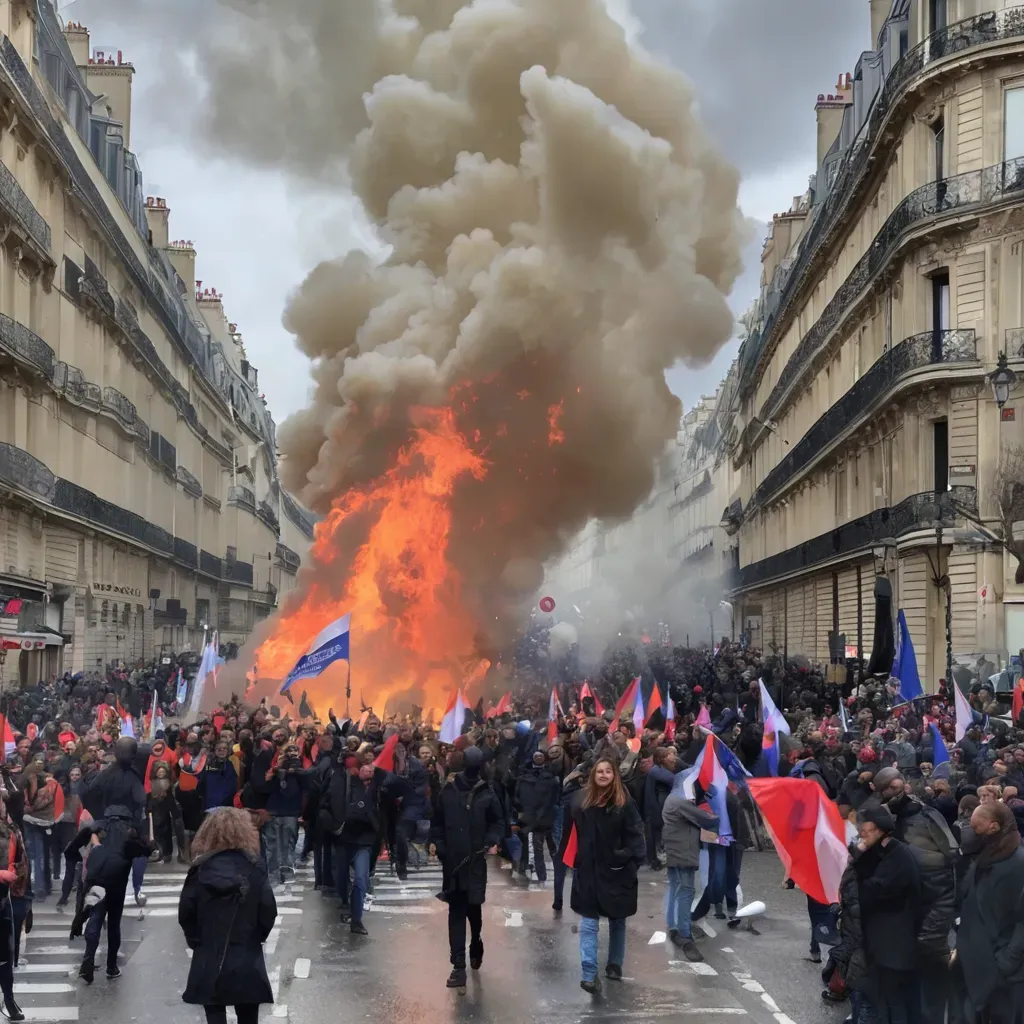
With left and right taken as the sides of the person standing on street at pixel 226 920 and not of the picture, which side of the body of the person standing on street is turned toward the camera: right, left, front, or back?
back

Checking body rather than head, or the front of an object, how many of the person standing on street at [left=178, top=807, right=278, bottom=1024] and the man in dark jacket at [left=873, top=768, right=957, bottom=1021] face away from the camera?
1

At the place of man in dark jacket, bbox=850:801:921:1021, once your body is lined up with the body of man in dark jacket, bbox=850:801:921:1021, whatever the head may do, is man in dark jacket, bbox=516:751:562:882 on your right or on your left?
on your right

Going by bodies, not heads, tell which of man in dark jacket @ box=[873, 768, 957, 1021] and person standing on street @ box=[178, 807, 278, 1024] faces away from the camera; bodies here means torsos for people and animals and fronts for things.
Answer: the person standing on street

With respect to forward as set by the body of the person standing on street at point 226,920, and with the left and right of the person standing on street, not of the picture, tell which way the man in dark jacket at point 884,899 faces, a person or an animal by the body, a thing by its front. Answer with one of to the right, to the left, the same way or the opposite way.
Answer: to the left

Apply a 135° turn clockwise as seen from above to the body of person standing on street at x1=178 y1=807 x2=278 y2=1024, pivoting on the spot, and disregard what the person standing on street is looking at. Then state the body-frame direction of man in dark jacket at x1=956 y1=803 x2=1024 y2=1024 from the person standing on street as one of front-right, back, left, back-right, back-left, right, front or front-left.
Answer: front-left

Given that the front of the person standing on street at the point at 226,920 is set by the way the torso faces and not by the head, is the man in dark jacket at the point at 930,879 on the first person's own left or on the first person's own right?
on the first person's own right

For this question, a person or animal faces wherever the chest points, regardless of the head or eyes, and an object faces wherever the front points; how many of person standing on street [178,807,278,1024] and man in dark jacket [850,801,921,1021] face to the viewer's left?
1

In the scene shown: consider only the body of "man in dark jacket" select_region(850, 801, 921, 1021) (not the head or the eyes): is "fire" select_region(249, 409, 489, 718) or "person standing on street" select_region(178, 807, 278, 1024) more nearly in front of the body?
the person standing on street

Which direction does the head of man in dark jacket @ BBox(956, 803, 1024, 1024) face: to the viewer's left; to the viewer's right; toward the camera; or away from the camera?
to the viewer's left

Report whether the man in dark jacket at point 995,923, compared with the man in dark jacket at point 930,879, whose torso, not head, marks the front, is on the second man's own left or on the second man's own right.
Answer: on the second man's own left

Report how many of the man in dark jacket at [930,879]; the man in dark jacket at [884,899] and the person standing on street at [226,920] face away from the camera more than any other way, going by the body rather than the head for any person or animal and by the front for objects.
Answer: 1

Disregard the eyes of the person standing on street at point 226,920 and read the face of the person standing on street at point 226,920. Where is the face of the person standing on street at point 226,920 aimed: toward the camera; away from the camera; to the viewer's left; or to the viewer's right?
away from the camera
